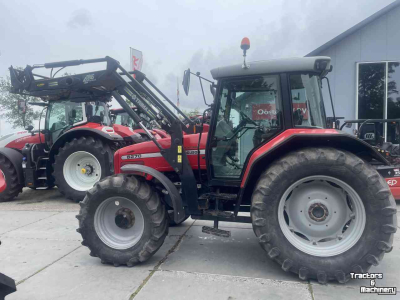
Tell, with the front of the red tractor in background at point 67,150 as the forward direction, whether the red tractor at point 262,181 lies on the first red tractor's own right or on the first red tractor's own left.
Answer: on the first red tractor's own left

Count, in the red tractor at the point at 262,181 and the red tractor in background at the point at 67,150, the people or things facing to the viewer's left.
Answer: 2

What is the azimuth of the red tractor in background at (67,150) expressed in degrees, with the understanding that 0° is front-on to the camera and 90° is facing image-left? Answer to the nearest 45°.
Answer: approximately 90°

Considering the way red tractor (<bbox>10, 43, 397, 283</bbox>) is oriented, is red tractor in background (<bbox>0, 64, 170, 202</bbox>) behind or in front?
in front

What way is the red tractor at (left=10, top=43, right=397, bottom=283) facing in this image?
to the viewer's left
